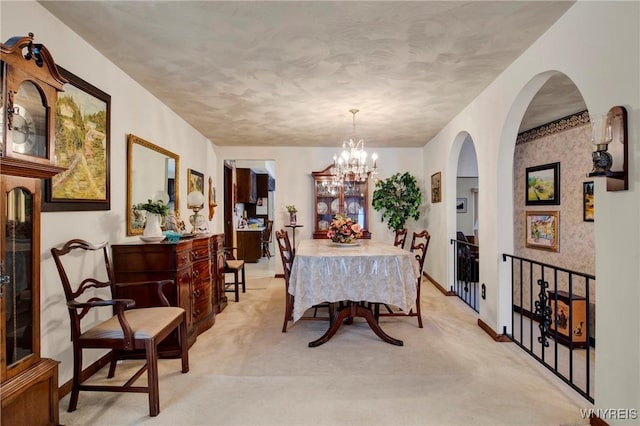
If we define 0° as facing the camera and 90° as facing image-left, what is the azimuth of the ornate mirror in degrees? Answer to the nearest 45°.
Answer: approximately 315°

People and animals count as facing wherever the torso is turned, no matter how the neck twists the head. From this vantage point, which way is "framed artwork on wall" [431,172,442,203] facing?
to the viewer's left

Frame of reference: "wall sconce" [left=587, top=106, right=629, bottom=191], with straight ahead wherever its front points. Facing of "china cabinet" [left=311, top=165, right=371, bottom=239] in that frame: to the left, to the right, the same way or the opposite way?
to the left

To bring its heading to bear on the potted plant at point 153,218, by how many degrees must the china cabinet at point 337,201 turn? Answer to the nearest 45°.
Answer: approximately 45° to its right

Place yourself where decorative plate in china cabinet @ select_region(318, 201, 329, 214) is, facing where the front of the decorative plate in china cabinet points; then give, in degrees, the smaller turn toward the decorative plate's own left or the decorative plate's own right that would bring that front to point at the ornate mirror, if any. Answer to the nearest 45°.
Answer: approximately 45° to the decorative plate's own right

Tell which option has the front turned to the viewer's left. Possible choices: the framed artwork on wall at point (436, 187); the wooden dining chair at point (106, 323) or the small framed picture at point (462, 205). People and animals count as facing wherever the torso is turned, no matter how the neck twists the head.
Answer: the framed artwork on wall

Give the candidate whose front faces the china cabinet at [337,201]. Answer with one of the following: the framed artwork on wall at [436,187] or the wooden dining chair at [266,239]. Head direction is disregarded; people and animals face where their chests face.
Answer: the framed artwork on wall

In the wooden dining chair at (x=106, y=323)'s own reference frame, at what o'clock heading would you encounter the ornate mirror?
The ornate mirror is roughly at 8 o'clock from the wooden dining chair.

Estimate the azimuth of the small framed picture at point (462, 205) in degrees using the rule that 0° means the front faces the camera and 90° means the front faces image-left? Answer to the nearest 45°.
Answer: approximately 0°

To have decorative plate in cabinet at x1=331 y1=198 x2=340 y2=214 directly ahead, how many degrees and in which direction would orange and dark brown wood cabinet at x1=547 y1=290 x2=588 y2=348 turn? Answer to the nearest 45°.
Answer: approximately 45° to its right

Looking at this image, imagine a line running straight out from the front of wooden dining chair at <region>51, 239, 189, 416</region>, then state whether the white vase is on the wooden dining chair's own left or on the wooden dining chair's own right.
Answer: on the wooden dining chair's own left

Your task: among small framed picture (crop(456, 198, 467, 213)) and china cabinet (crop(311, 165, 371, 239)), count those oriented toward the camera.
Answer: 2

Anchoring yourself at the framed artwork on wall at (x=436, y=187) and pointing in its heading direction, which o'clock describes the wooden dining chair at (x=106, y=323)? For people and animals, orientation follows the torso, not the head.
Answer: The wooden dining chair is roughly at 10 o'clock from the framed artwork on wall.

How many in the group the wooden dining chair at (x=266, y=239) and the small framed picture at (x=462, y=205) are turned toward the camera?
1

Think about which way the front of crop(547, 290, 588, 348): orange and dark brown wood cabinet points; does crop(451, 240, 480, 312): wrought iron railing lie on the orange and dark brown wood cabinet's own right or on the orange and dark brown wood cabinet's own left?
on the orange and dark brown wood cabinet's own right

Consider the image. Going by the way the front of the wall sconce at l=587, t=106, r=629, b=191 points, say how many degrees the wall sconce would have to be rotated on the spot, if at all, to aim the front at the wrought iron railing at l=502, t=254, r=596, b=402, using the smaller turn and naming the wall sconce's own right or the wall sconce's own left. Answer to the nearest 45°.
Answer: approximately 135° to the wall sconce's own right
